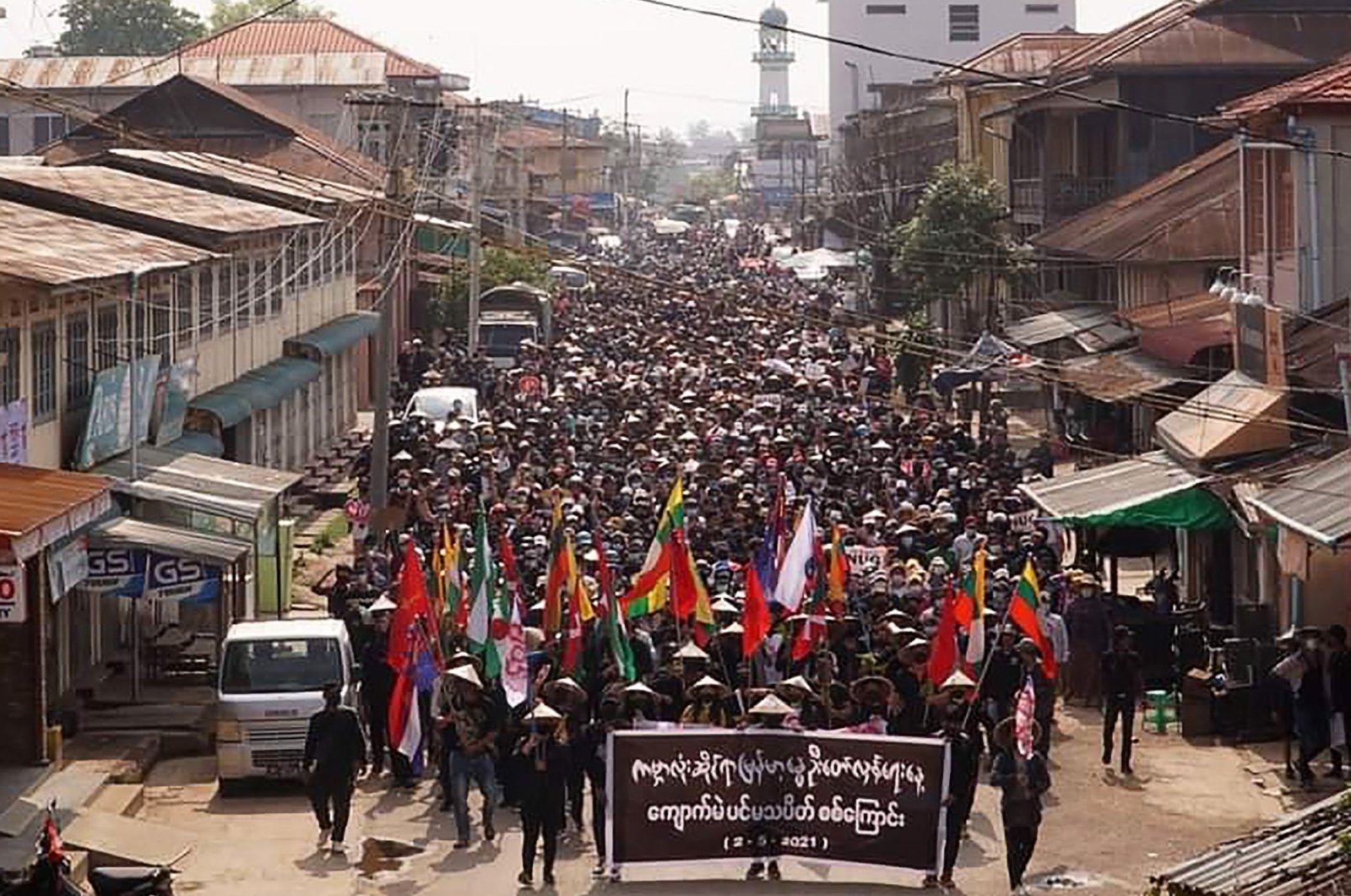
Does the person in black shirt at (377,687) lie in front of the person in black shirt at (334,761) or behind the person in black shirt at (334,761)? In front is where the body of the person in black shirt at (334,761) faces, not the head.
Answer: behind

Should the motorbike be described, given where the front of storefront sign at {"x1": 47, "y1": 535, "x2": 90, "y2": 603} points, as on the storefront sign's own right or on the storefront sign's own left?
on the storefront sign's own right

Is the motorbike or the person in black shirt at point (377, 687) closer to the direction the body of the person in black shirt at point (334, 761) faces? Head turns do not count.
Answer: the motorbike

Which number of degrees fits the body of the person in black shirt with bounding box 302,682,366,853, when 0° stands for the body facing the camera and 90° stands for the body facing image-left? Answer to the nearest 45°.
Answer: approximately 0°

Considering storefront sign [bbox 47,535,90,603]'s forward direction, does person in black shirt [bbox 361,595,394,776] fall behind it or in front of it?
in front

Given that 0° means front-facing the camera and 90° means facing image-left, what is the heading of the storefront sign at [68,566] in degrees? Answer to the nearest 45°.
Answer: approximately 315°

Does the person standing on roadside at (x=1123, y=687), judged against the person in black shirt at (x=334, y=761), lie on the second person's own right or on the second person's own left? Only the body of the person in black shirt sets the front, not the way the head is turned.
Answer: on the second person's own left
